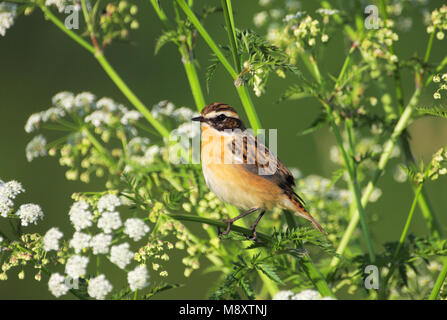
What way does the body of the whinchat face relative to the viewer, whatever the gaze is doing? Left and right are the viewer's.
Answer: facing to the left of the viewer

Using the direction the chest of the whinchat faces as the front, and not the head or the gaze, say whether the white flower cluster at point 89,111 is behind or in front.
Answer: in front
